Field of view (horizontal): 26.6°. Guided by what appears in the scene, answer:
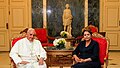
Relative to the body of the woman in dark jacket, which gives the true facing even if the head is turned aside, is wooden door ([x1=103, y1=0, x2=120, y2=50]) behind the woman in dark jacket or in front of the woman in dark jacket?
behind

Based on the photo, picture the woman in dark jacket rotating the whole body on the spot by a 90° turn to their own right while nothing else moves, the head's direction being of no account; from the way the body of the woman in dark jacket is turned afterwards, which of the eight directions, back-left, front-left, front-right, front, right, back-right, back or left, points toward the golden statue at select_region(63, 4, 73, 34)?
front-right

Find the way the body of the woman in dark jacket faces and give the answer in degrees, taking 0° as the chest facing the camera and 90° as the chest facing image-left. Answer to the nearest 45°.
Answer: approximately 45°

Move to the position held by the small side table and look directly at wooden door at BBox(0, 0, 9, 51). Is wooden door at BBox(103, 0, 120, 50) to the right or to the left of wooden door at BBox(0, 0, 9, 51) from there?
right

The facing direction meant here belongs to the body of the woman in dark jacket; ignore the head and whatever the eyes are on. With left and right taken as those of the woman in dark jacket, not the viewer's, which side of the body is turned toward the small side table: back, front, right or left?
right

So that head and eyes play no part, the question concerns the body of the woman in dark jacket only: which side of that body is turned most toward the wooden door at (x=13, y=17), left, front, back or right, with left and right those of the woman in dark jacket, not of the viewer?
right
